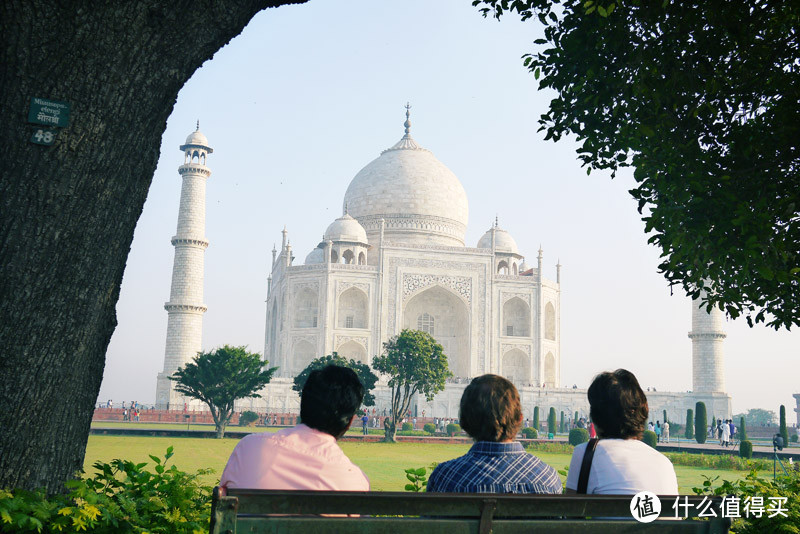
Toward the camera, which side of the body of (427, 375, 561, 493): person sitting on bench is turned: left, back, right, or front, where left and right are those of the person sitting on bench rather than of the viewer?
back

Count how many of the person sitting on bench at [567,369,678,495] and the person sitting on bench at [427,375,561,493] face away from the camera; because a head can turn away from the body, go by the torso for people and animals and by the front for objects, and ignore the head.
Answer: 2

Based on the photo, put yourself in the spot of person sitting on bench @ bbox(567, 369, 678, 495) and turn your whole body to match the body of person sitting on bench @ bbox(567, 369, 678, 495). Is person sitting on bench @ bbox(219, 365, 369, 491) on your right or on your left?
on your left

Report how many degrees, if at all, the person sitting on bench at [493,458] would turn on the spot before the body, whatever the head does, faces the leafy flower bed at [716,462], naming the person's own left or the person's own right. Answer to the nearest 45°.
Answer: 0° — they already face it

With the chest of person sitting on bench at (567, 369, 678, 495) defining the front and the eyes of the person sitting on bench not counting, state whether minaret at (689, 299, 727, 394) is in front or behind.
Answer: in front

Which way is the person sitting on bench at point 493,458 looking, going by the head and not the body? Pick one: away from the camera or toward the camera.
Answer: away from the camera

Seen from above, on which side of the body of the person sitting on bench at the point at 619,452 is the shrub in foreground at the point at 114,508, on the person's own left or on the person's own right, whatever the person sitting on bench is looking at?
on the person's own left

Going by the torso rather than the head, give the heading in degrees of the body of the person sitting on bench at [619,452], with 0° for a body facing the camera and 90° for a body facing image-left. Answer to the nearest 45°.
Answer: approximately 180°

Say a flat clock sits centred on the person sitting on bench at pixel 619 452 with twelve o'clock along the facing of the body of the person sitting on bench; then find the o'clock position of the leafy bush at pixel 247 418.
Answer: The leafy bush is roughly at 11 o'clock from the person sitting on bench.

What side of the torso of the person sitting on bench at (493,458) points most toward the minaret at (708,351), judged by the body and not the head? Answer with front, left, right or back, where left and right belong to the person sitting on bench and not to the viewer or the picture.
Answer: front

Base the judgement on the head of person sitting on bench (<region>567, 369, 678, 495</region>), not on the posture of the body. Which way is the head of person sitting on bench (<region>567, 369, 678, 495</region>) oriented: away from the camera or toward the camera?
away from the camera
